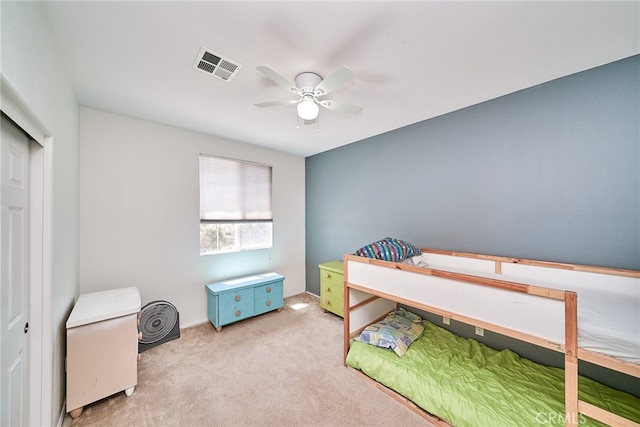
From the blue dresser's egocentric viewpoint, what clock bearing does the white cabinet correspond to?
The white cabinet is roughly at 3 o'clock from the blue dresser.

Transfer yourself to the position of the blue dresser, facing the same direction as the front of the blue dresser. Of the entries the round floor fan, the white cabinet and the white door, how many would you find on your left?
0

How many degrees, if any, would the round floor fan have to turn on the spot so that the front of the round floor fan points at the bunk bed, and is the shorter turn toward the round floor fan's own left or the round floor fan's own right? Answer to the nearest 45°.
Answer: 0° — it already faces it

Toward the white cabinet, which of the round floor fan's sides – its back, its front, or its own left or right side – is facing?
right

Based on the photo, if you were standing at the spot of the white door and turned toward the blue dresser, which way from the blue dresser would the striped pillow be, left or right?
right

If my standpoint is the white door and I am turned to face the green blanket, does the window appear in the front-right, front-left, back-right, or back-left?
front-left

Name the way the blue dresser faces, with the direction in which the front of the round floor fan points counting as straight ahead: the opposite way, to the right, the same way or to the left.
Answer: the same way

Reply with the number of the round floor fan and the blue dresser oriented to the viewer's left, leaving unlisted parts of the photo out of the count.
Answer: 0

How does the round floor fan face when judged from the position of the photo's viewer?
facing the viewer and to the right of the viewer

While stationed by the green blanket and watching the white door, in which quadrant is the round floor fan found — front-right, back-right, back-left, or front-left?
front-right

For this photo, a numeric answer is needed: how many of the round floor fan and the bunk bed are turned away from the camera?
0
